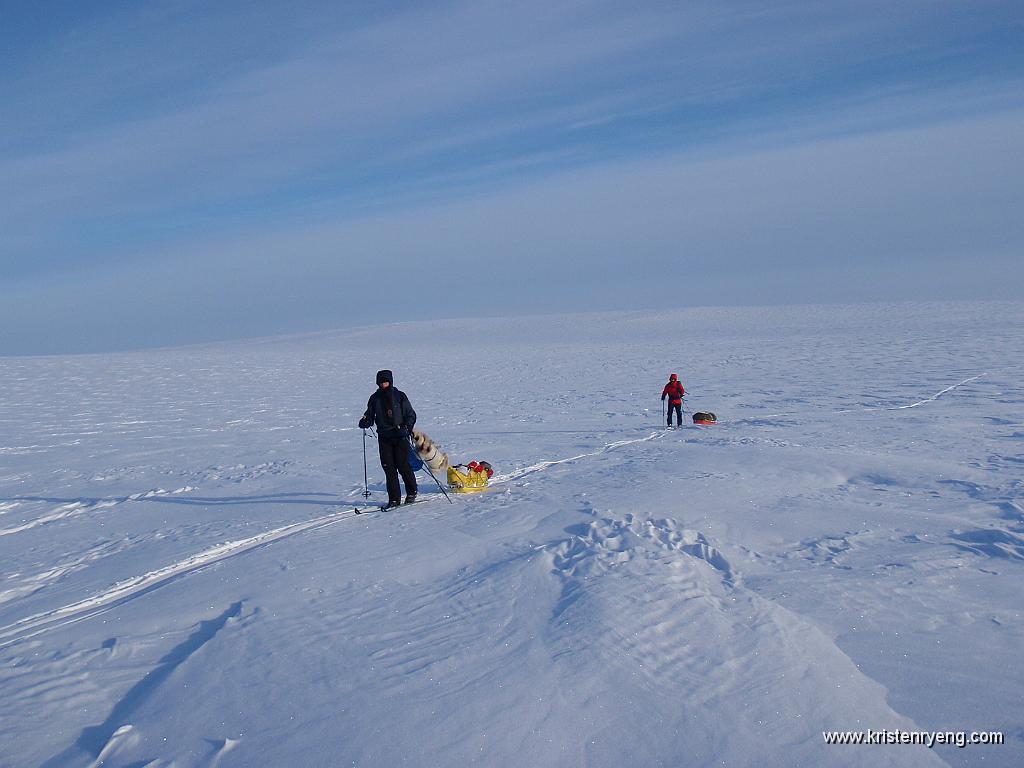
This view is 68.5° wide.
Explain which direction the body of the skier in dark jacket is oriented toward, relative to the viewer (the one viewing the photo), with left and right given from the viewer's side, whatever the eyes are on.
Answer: facing the viewer and to the left of the viewer

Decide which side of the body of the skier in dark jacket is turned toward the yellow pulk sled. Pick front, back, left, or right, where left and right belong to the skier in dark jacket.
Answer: back

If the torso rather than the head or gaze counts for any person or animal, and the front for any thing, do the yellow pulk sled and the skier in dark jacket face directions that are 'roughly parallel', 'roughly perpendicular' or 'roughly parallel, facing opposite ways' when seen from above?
roughly parallel

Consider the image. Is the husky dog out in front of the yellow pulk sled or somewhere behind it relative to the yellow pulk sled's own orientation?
in front

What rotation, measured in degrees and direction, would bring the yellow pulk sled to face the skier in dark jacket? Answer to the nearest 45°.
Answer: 0° — it already faces them

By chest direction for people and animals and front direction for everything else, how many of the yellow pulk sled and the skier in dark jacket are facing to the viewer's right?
0
